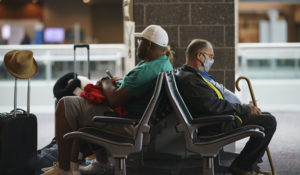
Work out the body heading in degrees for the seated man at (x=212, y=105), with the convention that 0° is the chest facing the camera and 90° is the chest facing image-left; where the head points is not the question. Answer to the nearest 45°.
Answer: approximately 270°

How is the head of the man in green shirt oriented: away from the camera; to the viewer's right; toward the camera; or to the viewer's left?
to the viewer's left

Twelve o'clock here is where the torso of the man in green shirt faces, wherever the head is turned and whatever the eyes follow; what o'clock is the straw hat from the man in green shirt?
The straw hat is roughly at 1 o'clock from the man in green shirt.

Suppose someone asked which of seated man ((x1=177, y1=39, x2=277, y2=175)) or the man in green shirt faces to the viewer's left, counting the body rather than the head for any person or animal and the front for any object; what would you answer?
the man in green shirt

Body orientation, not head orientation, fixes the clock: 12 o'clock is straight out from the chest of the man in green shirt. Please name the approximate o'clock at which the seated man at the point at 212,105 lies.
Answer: The seated man is roughly at 7 o'clock from the man in green shirt.

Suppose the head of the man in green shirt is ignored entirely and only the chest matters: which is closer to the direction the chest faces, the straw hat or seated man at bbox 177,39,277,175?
the straw hat

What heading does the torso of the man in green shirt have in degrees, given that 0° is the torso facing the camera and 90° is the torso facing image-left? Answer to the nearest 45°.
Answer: approximately 90°

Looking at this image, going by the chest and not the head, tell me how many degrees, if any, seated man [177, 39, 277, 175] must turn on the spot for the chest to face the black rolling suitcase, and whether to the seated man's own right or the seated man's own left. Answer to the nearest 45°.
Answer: approximately 180°

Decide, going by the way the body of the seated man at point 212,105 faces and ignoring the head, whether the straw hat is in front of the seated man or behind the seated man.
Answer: behind

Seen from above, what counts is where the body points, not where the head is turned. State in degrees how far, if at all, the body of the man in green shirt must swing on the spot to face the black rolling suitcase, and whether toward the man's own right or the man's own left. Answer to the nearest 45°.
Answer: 0° — they already face it
